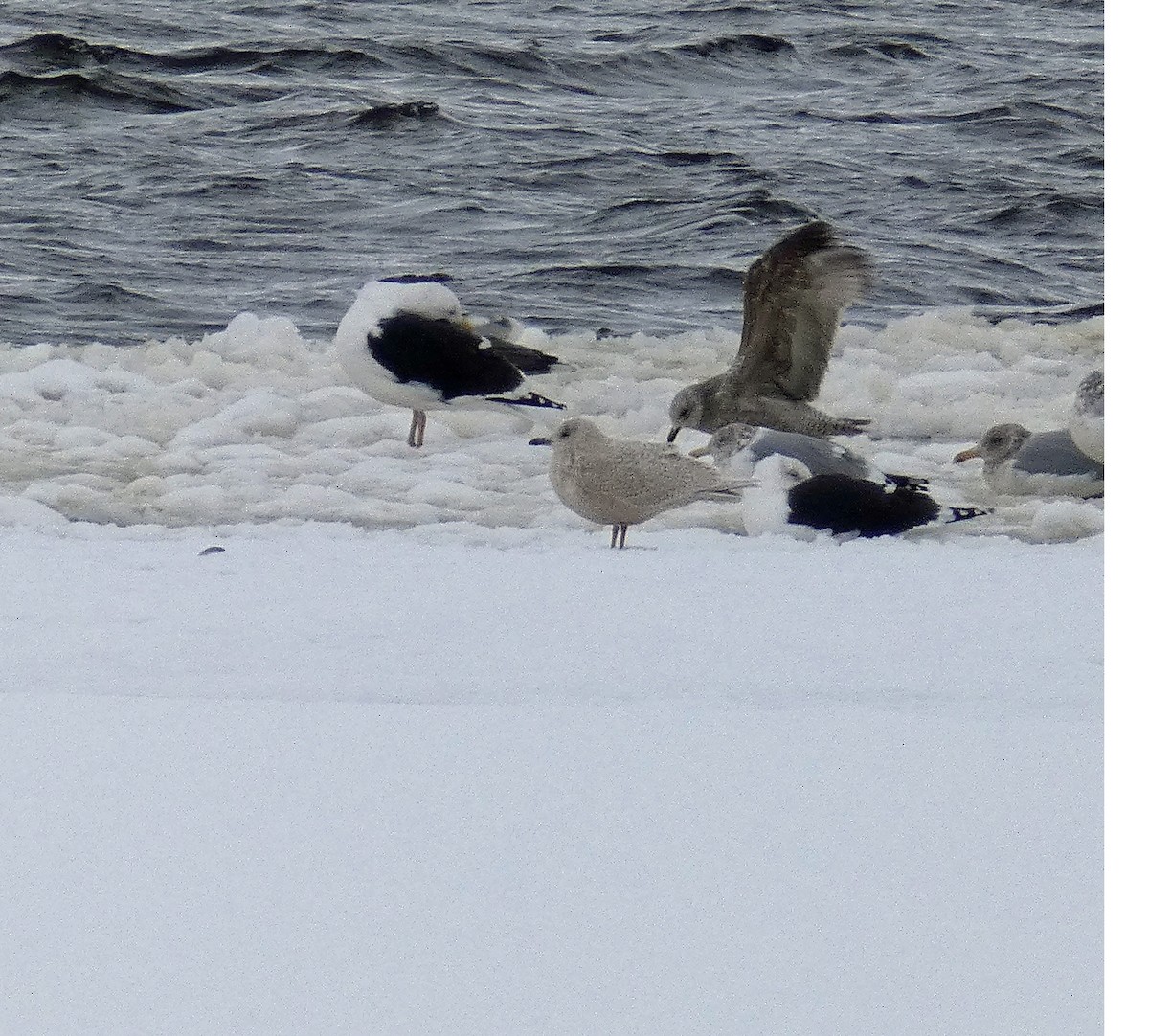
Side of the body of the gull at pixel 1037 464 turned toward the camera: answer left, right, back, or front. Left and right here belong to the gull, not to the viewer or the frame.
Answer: left

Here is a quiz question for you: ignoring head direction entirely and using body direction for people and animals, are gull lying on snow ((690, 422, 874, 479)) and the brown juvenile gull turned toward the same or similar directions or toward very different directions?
same or similar directions

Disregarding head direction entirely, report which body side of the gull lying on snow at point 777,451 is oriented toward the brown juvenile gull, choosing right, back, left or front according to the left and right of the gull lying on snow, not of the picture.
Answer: right

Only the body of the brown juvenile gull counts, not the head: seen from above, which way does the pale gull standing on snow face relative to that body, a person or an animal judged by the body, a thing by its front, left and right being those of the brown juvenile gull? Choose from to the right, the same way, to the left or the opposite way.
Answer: the same way

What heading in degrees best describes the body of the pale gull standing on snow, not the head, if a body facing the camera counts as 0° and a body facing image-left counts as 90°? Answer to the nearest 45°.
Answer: approximately 90°

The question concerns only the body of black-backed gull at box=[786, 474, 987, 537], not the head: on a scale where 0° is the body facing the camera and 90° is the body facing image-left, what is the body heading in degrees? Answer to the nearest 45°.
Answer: approximately 90°

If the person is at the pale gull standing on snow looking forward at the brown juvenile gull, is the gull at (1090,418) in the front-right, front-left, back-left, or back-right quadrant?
front-right

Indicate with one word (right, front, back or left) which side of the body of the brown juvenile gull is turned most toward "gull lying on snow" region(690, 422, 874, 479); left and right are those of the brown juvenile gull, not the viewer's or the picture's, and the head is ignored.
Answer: left

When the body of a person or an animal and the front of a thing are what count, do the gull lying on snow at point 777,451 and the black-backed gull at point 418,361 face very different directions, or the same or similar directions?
same or similar directions

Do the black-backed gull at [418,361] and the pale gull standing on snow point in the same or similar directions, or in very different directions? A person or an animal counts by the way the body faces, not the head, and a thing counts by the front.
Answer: same or similar directions

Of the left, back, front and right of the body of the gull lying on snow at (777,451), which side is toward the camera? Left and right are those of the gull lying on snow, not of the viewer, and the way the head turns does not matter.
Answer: left

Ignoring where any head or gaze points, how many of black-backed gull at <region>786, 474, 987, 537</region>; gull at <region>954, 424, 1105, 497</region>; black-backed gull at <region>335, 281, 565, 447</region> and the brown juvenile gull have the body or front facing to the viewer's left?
4

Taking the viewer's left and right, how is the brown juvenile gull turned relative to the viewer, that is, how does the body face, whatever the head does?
facing to the left of the viewer

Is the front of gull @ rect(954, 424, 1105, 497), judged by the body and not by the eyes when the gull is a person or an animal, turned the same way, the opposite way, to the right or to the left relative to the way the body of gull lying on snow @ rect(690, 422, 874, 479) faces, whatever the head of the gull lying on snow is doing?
the same way

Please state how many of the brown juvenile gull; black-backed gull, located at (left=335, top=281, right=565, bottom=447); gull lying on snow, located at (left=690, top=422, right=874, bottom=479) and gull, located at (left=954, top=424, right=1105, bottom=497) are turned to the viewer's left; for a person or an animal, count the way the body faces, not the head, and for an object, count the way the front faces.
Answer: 4
